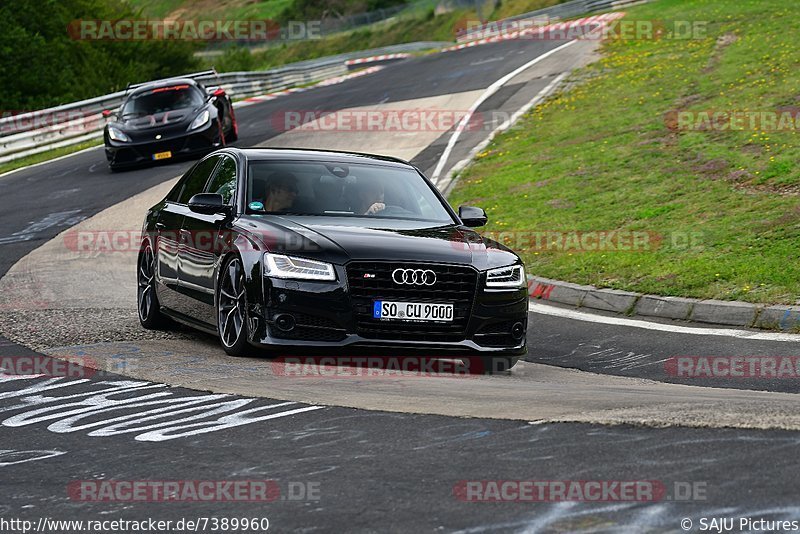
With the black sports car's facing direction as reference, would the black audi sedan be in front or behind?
in front

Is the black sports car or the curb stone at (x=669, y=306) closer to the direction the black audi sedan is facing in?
the curb stone

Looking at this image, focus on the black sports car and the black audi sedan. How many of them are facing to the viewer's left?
0

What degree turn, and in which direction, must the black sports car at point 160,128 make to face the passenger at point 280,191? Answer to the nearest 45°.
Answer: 0° — it already faces them

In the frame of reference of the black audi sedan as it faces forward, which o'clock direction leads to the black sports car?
The black sports car is roughly at 7 o'clock from the black audi sedan.

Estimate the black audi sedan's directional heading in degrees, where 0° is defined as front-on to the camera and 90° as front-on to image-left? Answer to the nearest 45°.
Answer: approximately 315°

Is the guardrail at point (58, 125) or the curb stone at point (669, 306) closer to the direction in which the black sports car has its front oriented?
the curb stone

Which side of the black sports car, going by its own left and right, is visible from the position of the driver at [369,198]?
front

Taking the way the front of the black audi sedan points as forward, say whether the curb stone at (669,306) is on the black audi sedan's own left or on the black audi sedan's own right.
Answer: on the black audi sedan's own left

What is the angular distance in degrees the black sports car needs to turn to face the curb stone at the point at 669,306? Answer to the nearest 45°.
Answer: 0° — it already faces it

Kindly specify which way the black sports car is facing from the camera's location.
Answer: facing the viewer
